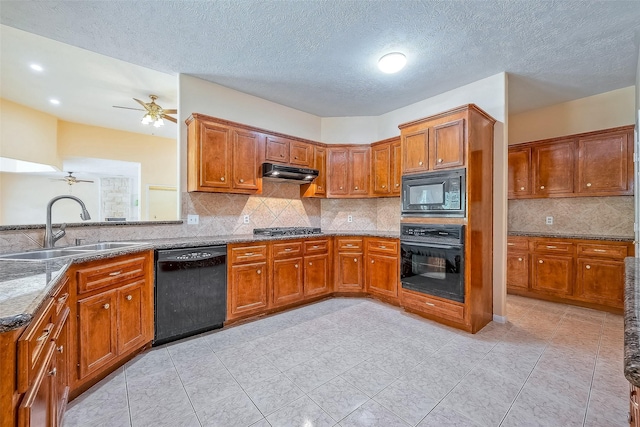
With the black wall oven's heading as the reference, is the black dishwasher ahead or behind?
ahead

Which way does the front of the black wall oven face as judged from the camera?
facing the viewer and to the left of the viewer

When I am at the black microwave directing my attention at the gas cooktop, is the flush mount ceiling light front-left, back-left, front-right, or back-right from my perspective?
front-left

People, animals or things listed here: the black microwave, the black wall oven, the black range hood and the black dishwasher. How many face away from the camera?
0

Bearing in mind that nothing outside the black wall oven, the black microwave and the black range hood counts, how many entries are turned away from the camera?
0

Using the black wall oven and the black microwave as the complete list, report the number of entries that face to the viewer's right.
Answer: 0

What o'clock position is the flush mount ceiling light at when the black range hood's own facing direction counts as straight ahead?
The flush mount ceiling light is roughly at 12 o'clock from the black range hood.

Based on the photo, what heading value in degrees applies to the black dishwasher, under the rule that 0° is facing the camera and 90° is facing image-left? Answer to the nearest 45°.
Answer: approximately 315°

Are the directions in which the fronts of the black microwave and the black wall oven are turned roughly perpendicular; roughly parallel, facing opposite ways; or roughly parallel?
roughly parallel

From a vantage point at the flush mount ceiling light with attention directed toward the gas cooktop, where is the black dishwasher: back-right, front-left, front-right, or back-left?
front-left

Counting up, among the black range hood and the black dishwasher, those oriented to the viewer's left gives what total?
0

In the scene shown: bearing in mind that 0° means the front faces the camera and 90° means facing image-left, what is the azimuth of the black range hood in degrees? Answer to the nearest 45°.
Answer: approximately 315°
